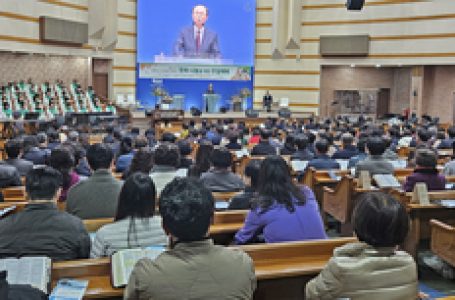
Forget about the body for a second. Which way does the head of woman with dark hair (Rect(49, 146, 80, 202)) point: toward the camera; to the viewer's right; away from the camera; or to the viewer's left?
away from the camera

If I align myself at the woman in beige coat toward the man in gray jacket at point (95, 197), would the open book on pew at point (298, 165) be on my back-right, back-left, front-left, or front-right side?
front-right

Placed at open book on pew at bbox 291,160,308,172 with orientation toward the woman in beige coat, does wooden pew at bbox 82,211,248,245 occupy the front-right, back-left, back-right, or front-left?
front-right

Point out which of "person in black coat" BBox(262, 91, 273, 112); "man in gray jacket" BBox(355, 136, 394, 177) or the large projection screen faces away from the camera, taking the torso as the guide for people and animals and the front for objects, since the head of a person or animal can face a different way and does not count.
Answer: the man in gray jacket

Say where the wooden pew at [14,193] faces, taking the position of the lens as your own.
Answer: facing away from the viewer

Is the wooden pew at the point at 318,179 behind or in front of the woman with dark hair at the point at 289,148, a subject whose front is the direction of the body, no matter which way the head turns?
behind

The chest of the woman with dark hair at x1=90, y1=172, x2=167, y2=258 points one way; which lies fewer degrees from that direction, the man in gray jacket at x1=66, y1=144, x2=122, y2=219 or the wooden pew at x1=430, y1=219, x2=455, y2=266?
the man in gray jacket

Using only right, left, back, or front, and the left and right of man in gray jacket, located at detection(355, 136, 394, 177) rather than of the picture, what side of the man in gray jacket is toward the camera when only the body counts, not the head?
back

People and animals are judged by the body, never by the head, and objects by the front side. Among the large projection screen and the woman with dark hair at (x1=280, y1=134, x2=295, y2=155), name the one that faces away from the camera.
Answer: the woman with dark hair

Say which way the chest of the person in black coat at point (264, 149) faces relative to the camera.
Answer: away from the camera

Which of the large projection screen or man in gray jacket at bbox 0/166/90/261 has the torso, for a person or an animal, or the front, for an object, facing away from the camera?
the man in gray jacket

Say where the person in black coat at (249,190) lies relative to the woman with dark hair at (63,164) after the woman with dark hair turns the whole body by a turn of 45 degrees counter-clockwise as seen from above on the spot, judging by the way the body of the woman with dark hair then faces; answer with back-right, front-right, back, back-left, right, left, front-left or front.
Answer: back

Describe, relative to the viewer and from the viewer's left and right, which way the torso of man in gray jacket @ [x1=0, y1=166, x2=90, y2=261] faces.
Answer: facing away from the viewer

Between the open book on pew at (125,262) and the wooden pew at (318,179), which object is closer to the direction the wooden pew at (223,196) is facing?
the wooden pew

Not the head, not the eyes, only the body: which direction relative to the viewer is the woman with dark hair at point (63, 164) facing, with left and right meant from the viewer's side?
facing away from the viewer

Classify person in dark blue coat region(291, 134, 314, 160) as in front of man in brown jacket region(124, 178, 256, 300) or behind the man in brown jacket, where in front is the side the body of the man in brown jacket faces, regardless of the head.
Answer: in front

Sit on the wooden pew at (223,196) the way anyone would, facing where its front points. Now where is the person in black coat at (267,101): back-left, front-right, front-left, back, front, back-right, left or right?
front

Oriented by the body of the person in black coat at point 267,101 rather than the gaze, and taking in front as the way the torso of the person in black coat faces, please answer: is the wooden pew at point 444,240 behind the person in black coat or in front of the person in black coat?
in front

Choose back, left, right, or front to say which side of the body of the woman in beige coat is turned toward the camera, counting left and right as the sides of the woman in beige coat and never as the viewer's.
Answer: back

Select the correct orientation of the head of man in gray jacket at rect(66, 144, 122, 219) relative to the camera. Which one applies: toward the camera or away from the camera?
away from the camera

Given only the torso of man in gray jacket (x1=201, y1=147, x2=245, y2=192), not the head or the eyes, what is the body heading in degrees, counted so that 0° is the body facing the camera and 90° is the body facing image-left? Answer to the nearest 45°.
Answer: approximately 180°

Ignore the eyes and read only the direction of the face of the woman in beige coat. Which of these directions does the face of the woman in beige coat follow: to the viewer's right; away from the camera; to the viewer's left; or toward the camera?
away from the camera
